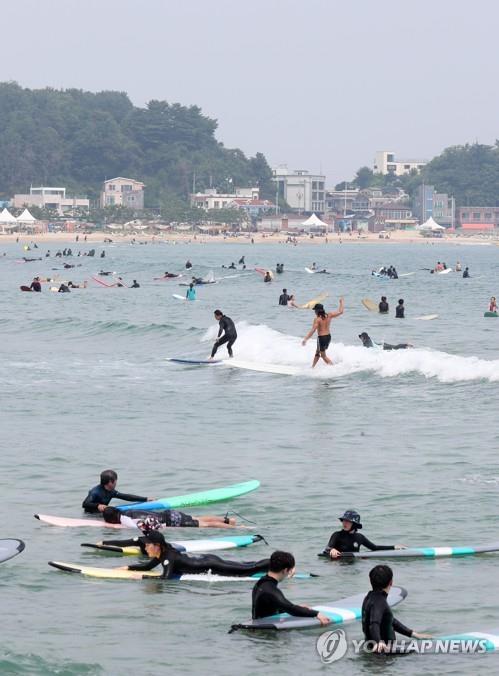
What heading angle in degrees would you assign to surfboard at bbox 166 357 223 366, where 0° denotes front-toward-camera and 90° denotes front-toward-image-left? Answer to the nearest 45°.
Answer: approximately 90°

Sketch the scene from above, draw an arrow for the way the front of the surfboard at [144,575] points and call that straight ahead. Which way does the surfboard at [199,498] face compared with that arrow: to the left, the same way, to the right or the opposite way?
the opposite way

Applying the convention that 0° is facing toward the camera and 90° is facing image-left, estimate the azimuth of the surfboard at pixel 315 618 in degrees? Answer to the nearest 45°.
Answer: approximately 270°

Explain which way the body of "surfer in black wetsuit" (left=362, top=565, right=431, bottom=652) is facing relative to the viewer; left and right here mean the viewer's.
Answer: facing away from the viewer and to the right of the viewer

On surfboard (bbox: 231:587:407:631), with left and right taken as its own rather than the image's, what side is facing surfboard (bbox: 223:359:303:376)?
left

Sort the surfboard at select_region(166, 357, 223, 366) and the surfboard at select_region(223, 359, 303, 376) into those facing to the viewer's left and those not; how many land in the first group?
2

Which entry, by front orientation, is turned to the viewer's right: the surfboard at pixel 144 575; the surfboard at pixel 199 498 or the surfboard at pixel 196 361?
the surfboard at pixel 199 498

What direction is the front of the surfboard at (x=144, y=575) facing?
to the viewer's left

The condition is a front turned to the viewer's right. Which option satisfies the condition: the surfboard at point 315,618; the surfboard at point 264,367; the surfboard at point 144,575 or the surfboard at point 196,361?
the surfboard at point 315,618

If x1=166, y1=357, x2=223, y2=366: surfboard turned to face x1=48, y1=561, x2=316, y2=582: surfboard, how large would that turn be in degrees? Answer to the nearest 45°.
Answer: approximately 90° to its left

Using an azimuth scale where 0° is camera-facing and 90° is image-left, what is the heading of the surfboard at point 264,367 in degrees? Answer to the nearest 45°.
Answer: approximately 90°

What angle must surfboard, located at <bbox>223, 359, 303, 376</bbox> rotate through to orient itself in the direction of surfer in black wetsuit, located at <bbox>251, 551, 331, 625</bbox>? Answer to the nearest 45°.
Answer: approximately 90° to its left
